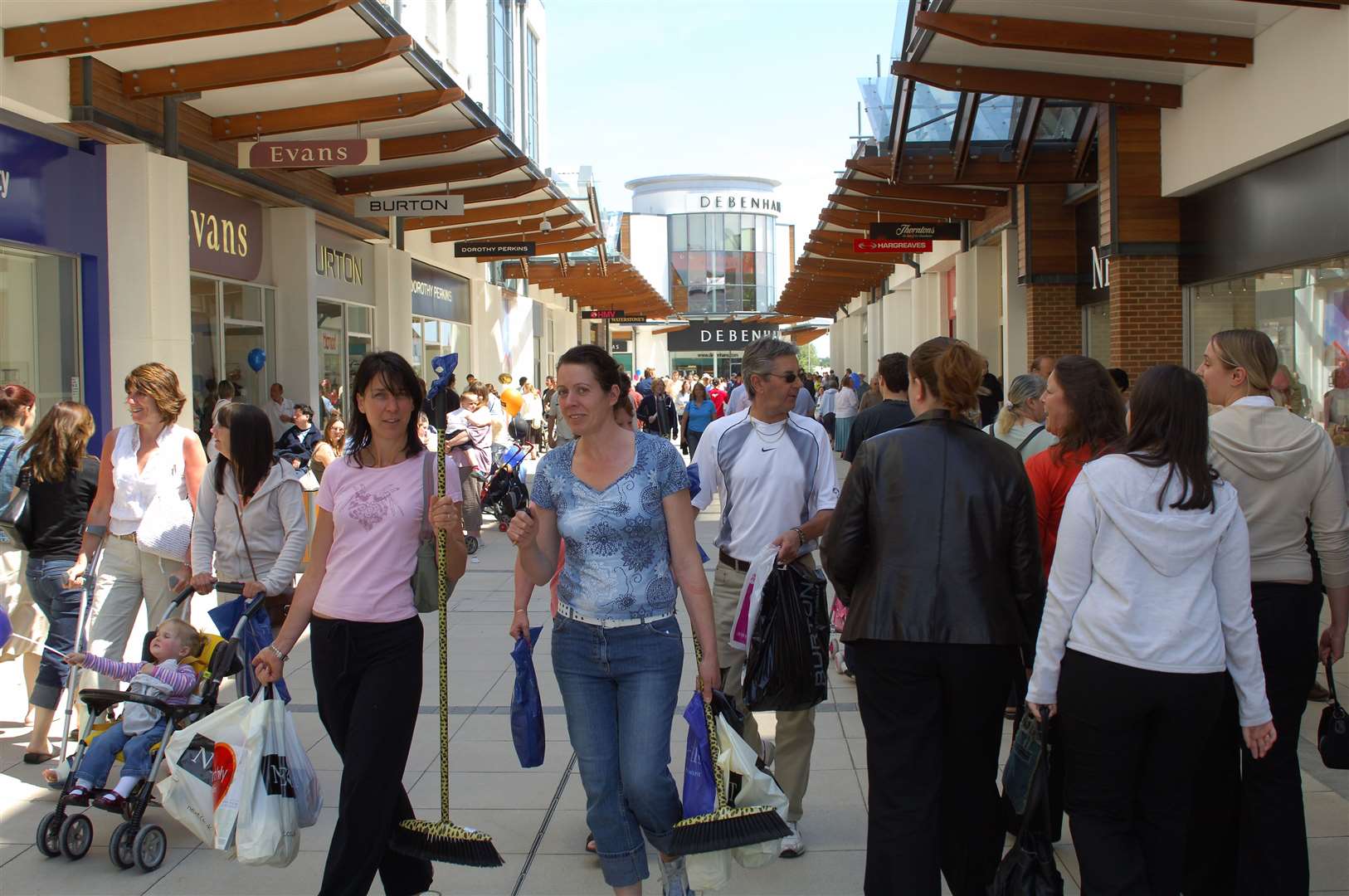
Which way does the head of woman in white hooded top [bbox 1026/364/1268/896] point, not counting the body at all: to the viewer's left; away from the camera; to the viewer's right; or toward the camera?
away from the camera

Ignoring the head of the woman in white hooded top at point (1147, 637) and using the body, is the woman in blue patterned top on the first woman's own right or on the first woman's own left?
on the first woman's own left

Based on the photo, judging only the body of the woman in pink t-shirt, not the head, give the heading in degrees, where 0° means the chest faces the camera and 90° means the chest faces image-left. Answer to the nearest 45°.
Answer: approximately 0°

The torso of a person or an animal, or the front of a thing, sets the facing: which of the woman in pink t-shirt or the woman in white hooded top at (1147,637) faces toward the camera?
the woman in pink t-shirt

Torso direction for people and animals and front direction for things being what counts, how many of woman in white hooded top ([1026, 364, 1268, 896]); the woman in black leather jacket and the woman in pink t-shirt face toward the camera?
1

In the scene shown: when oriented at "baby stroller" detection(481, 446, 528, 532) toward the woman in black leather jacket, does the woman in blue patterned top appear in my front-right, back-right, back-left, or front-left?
front-right

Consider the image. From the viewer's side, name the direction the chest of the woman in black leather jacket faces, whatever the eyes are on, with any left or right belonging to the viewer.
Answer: facing away from the viewer

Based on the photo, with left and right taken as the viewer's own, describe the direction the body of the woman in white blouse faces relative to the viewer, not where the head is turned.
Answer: facing the viewer and to the left of the viewer

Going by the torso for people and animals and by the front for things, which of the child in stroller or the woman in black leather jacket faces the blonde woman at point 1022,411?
the woman in black leather jacket

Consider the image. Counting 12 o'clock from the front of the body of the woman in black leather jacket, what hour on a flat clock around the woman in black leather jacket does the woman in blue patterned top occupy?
The woman in blue patterned top is roughly at 9 o'clock from the woman in black leather jacket.

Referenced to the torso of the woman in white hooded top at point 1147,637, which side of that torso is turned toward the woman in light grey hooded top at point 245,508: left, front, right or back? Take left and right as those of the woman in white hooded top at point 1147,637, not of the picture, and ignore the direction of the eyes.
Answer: left

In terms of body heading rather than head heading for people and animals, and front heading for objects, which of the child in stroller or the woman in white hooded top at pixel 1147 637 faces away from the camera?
the woman in white hooded top

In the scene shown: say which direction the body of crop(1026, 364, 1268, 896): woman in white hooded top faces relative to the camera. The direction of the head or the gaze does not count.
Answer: away from the camera

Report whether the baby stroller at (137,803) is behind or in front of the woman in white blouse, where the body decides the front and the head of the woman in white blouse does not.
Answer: in front

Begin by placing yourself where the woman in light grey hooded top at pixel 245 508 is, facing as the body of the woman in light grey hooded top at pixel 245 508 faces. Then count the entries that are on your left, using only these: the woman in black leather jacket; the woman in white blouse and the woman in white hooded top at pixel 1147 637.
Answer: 2
